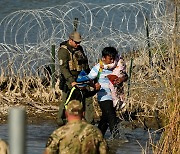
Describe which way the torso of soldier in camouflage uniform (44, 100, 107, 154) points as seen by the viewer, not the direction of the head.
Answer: away from the camera

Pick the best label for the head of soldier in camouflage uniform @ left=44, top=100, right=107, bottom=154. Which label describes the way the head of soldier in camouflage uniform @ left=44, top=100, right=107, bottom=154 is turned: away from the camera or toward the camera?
away from the camera

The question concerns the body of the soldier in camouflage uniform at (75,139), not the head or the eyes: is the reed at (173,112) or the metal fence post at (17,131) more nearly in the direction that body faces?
the reed

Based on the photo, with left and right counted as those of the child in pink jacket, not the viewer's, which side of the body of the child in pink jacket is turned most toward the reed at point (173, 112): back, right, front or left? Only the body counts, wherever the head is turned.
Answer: left
